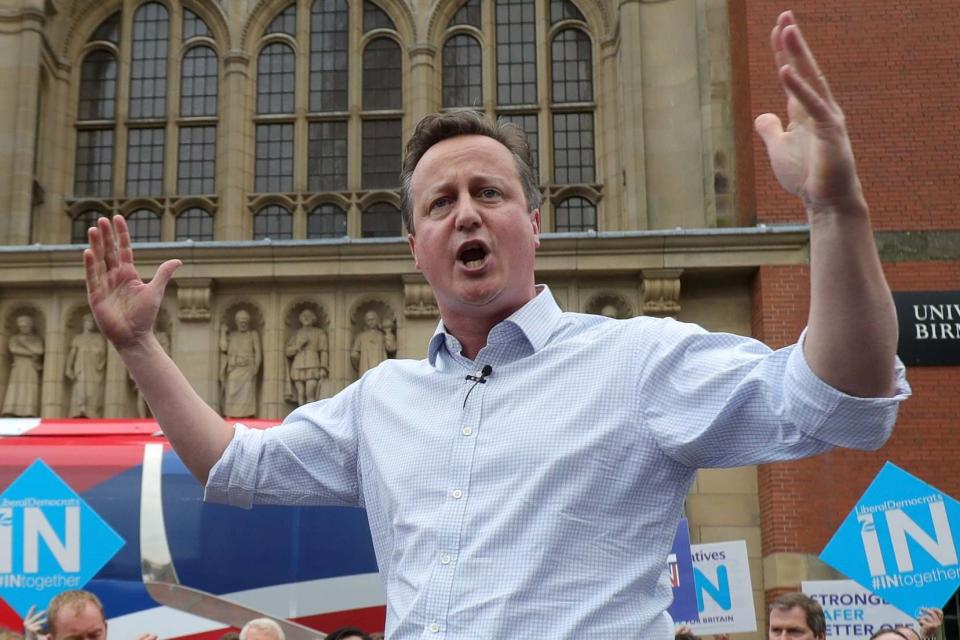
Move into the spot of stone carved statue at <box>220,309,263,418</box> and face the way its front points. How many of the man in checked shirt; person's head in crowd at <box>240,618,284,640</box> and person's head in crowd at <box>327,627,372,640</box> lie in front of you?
3

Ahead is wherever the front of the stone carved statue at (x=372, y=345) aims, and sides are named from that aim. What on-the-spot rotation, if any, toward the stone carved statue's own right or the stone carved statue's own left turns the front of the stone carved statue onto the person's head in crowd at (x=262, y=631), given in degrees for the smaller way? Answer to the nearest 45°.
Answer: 0° — it already faces them

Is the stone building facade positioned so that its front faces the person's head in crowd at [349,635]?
yes

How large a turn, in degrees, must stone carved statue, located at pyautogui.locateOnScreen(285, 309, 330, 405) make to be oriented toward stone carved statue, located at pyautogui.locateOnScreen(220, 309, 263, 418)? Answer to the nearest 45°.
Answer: approximately 90° to its right

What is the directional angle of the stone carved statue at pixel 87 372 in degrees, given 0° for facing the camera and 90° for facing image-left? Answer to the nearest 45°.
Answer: approximately 0°

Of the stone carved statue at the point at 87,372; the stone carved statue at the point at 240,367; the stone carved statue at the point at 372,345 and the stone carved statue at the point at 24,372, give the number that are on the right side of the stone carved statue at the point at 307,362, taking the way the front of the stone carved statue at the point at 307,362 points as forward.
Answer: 3

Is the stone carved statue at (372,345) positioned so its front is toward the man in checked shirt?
yes

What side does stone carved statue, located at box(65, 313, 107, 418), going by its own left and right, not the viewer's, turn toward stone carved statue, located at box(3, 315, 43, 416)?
right

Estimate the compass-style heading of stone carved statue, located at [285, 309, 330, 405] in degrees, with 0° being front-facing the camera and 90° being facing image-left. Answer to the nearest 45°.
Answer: approximately 0°

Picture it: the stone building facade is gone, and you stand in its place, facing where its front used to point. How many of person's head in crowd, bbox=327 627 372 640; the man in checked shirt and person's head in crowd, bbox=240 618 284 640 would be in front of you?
3
